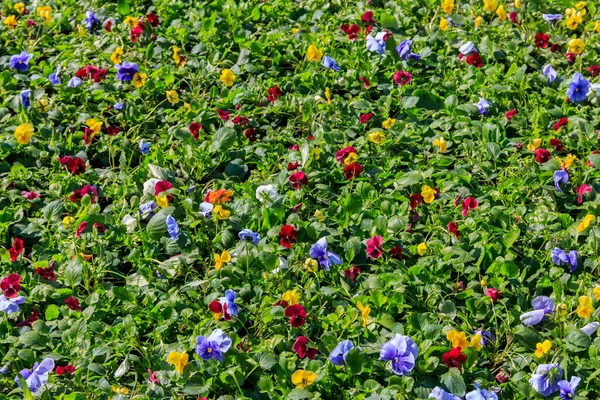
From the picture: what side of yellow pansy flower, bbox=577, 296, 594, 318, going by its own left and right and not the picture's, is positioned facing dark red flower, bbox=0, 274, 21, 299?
right

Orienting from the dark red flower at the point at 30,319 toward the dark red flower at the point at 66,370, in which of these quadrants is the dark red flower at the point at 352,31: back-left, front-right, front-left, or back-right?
back-left

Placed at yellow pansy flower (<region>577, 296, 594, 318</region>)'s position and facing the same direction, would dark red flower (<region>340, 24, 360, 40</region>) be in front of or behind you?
behind

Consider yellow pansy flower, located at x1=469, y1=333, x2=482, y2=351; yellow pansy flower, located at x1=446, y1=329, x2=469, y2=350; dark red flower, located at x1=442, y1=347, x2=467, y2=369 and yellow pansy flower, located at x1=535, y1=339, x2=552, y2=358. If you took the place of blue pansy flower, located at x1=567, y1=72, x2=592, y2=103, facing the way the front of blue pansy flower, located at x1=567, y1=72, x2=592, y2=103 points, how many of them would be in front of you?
4

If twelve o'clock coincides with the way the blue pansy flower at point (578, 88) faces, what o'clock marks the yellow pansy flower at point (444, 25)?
The yellow pansy flower is roughly at 4 o'clock from the blue pansy flower.

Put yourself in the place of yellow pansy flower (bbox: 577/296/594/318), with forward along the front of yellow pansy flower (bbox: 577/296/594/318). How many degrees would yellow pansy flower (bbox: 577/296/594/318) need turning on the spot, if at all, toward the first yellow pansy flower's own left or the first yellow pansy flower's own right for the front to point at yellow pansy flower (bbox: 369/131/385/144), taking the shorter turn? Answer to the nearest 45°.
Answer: approximately 135° to the first yellow pansy flower's own right

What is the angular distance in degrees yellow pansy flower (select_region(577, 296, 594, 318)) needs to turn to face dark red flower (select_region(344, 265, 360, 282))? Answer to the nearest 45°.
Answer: approximately 90° to its right

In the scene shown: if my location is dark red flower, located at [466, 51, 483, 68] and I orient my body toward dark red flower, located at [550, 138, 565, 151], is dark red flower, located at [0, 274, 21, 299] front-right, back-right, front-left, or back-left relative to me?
front-right

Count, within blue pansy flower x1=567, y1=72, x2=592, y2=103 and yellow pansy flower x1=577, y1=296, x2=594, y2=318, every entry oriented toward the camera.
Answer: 2

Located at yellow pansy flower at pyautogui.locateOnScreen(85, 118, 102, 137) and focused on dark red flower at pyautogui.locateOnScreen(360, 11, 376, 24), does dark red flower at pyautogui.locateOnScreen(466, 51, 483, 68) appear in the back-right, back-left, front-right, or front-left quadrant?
front-right

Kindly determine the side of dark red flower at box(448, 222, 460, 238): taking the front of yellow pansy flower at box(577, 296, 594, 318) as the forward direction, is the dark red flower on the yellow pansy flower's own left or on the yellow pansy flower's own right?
on the yellow pansy flower's own right

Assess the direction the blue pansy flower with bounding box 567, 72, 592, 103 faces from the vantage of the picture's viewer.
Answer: facing the viewer

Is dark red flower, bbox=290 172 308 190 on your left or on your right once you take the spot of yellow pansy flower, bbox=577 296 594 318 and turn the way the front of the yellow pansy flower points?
on your right

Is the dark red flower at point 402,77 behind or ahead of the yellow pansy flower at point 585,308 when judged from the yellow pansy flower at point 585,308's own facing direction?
behind

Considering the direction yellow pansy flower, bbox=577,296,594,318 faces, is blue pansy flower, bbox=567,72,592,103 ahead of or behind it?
behind

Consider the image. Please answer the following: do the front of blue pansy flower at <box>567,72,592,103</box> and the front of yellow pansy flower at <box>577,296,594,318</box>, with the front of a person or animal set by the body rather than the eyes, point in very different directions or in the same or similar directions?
same or similar directions

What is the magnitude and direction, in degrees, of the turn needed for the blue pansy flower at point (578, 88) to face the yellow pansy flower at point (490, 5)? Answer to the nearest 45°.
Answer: approximately 135° to its right
